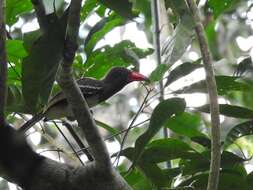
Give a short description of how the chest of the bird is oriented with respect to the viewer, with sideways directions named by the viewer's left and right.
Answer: facing to the right of the viewer

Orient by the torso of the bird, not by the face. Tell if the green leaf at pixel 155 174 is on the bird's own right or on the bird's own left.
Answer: on the bird's own right

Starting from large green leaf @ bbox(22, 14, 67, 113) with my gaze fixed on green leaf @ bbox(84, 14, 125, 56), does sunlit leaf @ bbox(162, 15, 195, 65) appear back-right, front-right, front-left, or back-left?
front-right
